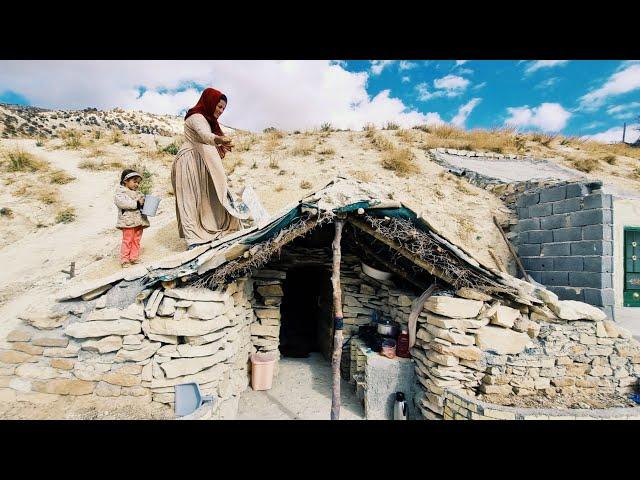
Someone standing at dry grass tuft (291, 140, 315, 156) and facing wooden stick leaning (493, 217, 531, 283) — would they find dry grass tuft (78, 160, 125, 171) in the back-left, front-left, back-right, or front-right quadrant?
back-right

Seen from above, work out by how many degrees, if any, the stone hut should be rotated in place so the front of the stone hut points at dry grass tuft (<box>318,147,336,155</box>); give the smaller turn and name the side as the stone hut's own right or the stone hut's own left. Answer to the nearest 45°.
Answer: approximately 180°

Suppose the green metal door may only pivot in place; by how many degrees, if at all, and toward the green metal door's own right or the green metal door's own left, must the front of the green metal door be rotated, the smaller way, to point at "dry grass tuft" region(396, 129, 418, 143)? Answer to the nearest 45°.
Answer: approximately 135° to the green metal door's own right

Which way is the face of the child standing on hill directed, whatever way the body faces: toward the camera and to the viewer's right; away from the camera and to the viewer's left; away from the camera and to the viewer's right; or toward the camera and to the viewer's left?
toward the camera and to the viewer's right

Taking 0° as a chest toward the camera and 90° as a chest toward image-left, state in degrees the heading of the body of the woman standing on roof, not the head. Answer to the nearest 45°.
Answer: approximately 270°

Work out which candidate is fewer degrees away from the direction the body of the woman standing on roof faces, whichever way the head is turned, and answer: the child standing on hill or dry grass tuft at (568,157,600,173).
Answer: the dry grass tuft

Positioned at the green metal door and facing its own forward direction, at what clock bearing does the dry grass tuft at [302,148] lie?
The dry grass tuft is roughly at 3 o'clock from the green metal door.

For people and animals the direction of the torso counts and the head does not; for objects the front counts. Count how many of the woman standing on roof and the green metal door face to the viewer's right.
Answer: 1

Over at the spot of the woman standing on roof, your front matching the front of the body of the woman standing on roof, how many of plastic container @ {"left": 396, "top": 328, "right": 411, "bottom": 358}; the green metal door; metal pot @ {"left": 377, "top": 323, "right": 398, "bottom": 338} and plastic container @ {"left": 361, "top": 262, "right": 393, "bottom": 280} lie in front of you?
4
